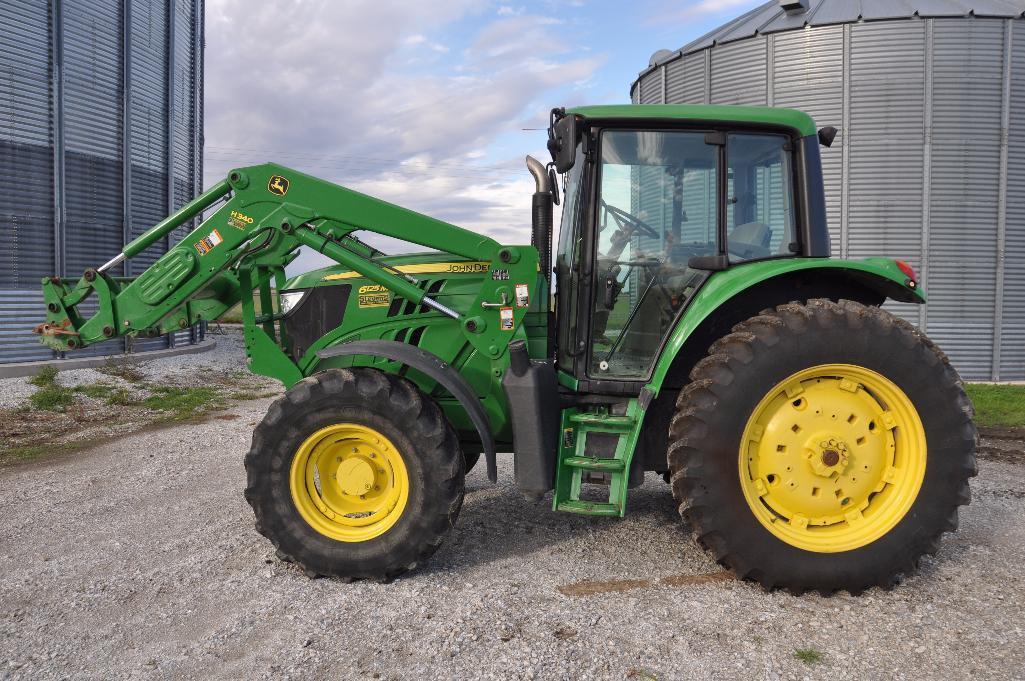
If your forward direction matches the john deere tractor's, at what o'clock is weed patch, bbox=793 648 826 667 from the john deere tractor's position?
The weed patch is roughly at 8 o'clock from the john deere tractor.

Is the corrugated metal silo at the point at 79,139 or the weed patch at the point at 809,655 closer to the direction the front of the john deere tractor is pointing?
the corrugated metal silo

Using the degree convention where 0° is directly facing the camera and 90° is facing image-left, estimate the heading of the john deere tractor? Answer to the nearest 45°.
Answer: approximately 90°

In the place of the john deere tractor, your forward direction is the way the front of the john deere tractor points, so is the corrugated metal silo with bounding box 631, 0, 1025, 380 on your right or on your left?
on your right

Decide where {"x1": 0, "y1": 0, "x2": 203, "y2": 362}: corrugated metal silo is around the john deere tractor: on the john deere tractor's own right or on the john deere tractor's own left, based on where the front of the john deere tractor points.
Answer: on the john deere tractor's own right
